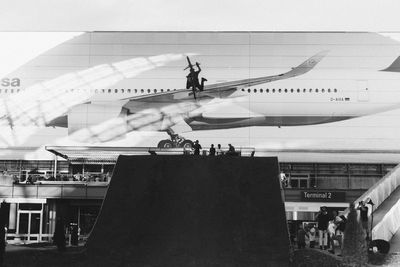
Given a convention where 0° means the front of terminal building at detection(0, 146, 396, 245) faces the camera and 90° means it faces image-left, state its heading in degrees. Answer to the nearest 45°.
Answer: approximately 0°

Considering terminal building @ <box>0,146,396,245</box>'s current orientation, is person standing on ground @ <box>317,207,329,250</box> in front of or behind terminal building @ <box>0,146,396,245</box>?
in front
